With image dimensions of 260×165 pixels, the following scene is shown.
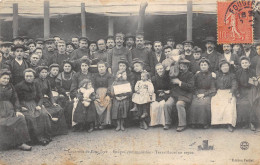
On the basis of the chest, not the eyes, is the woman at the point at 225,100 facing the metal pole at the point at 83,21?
no

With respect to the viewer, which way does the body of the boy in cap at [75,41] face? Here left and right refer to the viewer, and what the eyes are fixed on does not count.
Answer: facing the viewer

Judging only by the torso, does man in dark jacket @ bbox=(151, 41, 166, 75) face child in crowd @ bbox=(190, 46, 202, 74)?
no

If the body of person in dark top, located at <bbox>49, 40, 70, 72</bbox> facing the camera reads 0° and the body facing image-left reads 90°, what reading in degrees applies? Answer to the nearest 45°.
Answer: approximately 0°

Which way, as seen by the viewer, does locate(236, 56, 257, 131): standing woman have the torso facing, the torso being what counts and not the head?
toward the camera

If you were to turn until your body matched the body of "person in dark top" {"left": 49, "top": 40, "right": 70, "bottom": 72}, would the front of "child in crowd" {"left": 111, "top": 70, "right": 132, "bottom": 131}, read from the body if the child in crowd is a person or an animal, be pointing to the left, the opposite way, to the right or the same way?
the same way

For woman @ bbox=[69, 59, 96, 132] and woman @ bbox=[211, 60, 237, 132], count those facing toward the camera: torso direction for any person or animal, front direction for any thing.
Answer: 2

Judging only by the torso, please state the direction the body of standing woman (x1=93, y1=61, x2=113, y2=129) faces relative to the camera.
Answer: toward the camera

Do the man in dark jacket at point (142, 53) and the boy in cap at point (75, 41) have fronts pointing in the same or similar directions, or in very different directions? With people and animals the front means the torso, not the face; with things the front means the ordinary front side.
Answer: same or similar directions

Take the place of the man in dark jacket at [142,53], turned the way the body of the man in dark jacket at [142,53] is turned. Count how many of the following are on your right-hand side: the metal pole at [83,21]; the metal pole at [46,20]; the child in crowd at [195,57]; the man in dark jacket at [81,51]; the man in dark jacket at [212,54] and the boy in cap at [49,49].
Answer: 4

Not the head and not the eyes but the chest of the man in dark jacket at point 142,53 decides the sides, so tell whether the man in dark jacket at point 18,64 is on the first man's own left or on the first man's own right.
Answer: on the first man's own right

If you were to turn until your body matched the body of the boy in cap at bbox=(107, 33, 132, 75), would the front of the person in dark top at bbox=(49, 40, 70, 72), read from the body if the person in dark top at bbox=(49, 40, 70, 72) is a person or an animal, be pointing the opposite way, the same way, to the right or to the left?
the same way

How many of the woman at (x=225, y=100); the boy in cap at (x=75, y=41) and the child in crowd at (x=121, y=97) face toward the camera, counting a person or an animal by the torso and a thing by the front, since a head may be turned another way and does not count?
3

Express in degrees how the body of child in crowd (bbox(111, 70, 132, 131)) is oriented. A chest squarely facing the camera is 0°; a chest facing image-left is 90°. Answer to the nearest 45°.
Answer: approximately 0°
